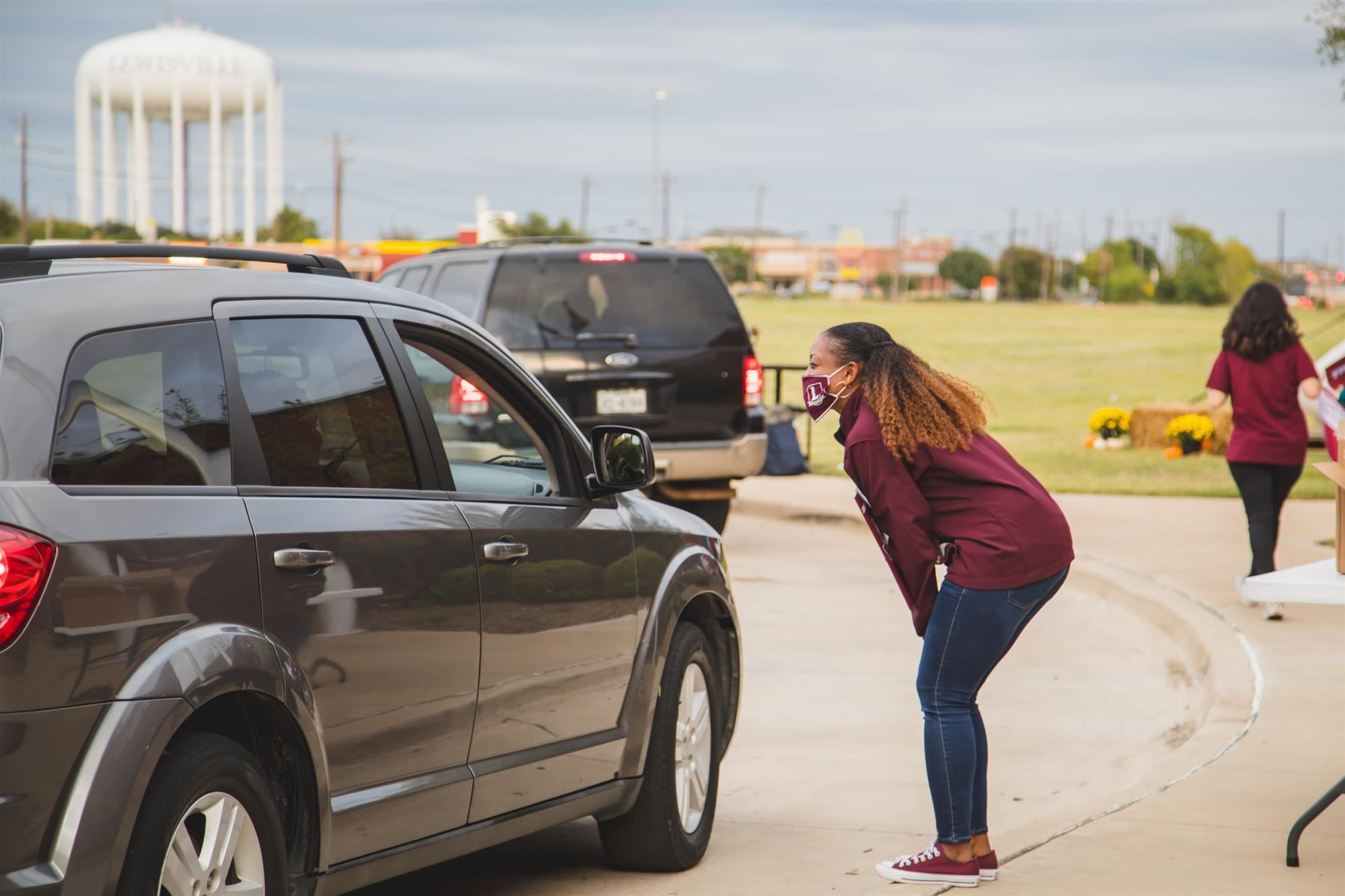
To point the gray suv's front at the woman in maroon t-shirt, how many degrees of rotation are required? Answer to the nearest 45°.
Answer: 0° — it already faces them

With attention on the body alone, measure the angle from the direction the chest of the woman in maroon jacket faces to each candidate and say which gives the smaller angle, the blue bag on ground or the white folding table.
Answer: the blue bag on ground

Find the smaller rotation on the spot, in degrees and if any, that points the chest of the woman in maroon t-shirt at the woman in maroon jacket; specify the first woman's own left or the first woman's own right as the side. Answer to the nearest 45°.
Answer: approximately 180°

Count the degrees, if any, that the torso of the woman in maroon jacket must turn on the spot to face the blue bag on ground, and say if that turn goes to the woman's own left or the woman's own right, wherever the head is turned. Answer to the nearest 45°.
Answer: approximately 90° to the woman's own right

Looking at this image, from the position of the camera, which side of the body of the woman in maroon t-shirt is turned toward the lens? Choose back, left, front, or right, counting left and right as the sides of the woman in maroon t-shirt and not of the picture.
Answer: back

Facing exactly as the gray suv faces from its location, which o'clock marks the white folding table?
The white folding table is roughly at 1 o'clock from the gray suv.

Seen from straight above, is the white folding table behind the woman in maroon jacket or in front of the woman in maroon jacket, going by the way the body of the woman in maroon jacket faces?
behind

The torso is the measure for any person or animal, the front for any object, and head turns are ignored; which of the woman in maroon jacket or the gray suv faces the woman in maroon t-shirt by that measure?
the gray suv

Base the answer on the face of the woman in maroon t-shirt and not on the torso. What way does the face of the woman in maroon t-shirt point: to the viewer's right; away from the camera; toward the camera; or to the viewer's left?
away from the camera

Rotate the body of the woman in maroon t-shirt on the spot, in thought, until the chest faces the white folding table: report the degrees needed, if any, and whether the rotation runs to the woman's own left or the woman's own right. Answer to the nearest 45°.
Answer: approximately 180°

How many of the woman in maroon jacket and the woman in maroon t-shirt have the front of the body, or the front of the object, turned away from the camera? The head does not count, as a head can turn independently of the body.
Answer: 1

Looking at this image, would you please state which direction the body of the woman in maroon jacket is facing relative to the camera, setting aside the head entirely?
to the viewer's left

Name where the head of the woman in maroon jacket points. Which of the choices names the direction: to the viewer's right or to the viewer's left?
to the viewer's left

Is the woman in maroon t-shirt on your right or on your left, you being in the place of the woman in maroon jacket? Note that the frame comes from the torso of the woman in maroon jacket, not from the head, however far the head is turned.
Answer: on your right
